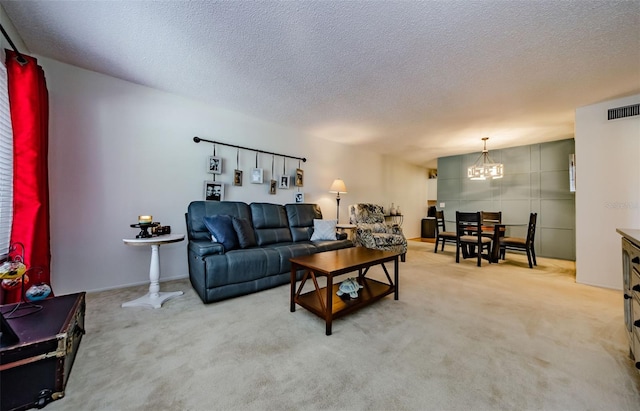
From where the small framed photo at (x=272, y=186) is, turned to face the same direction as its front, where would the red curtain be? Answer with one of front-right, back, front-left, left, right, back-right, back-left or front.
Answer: right

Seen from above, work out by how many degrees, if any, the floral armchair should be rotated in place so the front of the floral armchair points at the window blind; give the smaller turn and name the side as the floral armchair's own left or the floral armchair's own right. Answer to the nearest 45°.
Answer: approximately 90° to the floral armchair's own right

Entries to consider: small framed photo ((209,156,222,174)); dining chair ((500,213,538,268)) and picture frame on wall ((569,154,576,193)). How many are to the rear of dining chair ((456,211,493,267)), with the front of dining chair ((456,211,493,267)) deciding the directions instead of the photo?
1

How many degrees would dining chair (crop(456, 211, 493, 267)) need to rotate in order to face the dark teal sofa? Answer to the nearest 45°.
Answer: approximately 180°

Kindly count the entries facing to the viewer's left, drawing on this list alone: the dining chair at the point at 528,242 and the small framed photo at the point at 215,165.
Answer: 1

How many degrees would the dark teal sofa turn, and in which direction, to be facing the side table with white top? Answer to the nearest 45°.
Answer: approximately 135° to its right

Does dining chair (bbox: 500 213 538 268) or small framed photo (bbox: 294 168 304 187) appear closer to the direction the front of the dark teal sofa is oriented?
the dining chair

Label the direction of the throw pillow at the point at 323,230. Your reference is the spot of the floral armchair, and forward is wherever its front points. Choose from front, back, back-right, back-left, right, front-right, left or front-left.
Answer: right

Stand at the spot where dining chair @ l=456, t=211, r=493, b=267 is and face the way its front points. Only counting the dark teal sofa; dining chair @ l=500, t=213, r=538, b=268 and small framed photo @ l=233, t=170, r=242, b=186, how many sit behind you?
2

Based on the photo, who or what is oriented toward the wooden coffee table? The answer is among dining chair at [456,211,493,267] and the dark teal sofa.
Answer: the dark teal sofa

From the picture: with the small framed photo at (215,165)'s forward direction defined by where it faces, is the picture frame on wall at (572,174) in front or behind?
in front

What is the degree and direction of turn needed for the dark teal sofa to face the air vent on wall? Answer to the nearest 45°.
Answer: approximately 45° to its left

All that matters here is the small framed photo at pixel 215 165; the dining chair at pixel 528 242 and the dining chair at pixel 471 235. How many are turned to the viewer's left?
1
